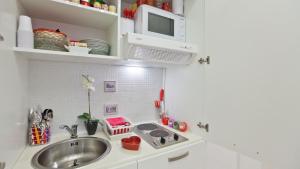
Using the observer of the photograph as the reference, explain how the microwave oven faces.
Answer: facing the viewer and to the right of the viewer

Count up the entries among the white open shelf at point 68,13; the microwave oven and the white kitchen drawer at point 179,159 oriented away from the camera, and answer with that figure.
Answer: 0

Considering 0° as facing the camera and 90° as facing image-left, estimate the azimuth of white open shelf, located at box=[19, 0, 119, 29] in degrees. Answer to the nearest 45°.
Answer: approximately 315°

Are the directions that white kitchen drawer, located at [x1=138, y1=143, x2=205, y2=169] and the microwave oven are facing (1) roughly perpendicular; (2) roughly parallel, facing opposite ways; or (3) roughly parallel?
roughly parallel

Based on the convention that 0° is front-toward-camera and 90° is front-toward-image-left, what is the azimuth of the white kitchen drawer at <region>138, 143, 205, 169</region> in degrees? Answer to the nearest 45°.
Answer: approximately 315°

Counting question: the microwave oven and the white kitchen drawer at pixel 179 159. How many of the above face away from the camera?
0

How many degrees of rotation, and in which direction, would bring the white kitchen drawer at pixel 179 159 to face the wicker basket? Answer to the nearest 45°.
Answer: approximately 135° to its right

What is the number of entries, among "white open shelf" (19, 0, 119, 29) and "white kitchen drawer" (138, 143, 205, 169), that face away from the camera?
0
